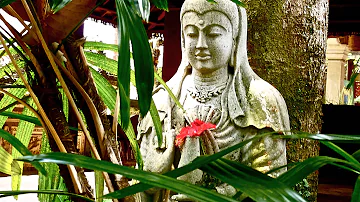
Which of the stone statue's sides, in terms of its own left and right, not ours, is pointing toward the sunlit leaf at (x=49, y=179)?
right

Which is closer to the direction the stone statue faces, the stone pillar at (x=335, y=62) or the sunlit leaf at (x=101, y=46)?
the sunlit leaf

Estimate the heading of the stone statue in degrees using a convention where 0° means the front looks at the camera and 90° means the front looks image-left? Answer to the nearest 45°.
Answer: approximately 45°

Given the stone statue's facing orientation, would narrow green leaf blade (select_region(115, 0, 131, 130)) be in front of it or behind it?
in front

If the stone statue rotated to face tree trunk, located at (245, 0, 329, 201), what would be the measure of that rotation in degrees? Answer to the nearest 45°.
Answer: approximately 180°

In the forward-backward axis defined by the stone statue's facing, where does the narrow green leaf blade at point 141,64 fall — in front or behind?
in front
